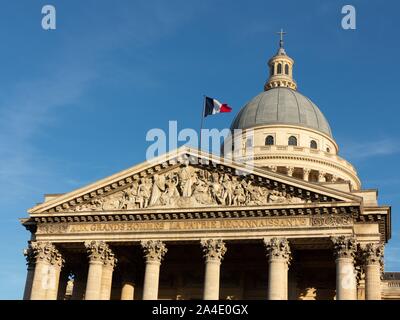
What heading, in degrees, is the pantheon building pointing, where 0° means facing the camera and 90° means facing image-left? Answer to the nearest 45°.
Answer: approximately 0°
